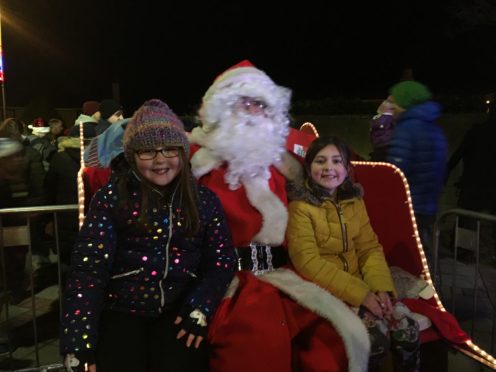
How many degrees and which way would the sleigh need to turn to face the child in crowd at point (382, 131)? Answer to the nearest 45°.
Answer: approximately 180°

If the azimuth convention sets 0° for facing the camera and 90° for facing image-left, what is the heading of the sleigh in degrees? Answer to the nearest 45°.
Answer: approximately 0°

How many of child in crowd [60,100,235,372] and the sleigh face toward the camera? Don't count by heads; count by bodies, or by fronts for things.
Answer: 2

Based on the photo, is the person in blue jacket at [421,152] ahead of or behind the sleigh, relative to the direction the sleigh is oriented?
behind

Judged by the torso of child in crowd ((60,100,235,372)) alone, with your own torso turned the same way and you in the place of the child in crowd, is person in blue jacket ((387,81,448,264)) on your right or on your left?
on your left

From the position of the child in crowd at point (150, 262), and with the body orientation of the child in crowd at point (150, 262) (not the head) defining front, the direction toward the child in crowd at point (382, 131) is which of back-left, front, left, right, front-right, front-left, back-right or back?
back-left

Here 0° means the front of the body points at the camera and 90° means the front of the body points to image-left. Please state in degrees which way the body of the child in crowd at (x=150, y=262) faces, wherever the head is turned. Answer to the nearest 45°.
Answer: approximately 0°
